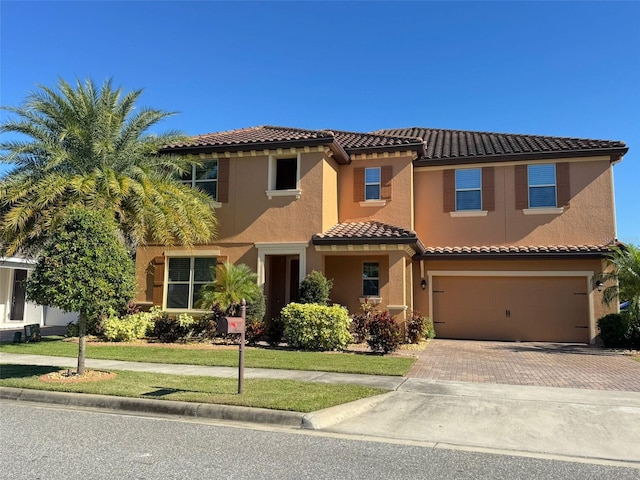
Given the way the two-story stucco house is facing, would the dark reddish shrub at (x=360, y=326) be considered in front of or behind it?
in front

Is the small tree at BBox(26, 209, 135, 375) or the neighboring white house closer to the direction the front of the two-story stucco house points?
the small tree

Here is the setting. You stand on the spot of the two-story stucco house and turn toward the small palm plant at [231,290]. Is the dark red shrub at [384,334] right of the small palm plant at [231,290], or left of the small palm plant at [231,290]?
left

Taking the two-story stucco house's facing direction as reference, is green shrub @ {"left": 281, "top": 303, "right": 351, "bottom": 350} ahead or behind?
ahead

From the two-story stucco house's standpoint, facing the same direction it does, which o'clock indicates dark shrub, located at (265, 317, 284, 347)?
The dark shrub is roughly at 2 o'clock from the two-story stucco house.

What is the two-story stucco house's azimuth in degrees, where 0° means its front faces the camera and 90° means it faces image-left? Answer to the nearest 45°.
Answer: approximately 0°

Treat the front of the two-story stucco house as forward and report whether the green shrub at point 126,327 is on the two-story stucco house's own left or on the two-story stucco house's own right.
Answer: on the two-story stucco house's own right

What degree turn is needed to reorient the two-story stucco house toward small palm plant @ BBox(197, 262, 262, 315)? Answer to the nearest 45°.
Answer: approximately 45° to its right

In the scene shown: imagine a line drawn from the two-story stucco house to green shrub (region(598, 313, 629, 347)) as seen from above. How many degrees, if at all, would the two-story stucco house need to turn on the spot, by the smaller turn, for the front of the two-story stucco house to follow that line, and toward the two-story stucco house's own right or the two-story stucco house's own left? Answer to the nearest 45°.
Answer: approximately 90° to the two-story stucco house's own left

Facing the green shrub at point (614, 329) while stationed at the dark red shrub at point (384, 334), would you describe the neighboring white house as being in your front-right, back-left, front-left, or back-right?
back-left

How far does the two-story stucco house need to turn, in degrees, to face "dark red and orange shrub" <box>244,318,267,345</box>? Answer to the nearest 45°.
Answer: approximately 45° to its right
